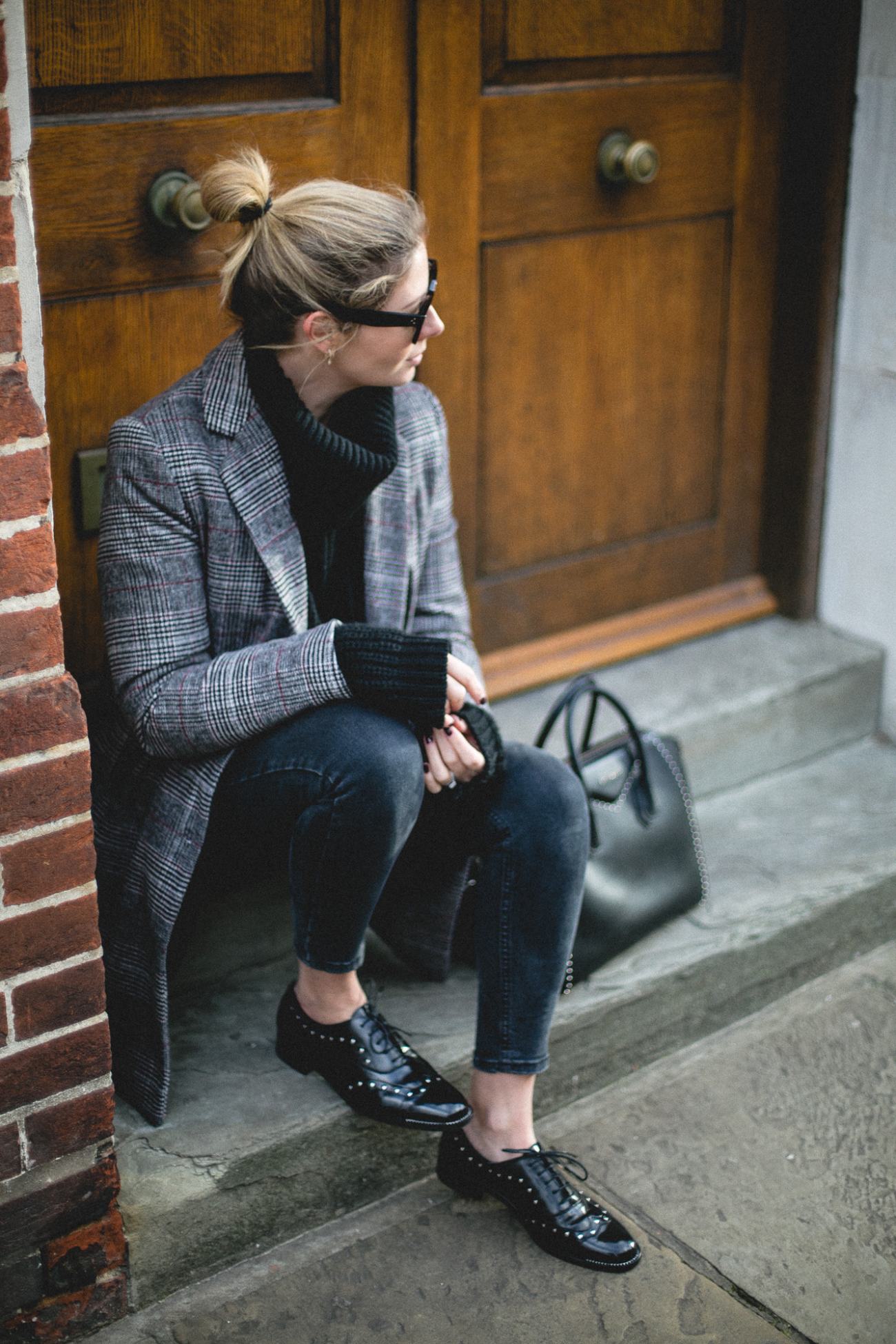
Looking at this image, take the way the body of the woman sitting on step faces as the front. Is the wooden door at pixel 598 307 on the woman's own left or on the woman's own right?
on the woman's own left

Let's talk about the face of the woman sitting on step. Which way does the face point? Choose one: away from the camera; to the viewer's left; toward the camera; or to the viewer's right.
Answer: to the viewer's right

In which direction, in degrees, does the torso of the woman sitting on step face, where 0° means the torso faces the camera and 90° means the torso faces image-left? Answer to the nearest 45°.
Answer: approximately 315°
